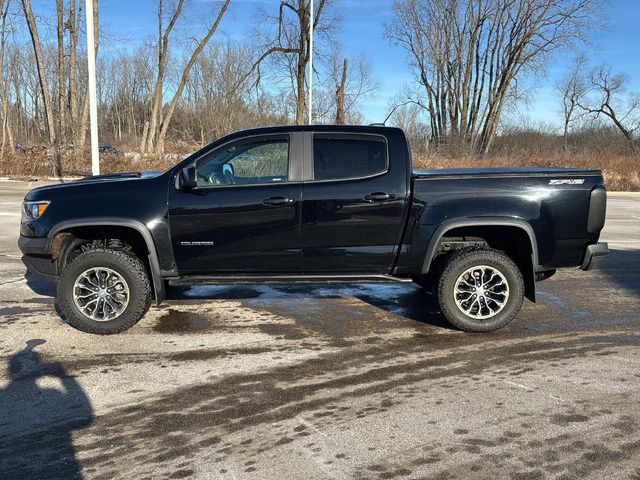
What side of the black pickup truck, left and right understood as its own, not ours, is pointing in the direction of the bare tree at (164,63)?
right

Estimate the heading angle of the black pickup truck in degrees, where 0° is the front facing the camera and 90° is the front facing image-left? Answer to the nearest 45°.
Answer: approximately 90°

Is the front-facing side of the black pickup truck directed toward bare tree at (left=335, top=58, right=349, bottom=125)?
no

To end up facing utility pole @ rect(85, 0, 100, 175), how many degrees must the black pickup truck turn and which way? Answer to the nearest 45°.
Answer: approximately 45° to its right

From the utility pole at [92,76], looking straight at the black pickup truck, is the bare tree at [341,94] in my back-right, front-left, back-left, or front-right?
back-left
